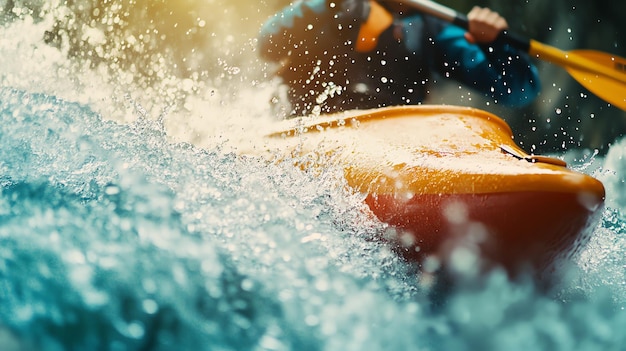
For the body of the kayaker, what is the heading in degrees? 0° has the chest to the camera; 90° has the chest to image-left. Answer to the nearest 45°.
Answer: approximately 315°
